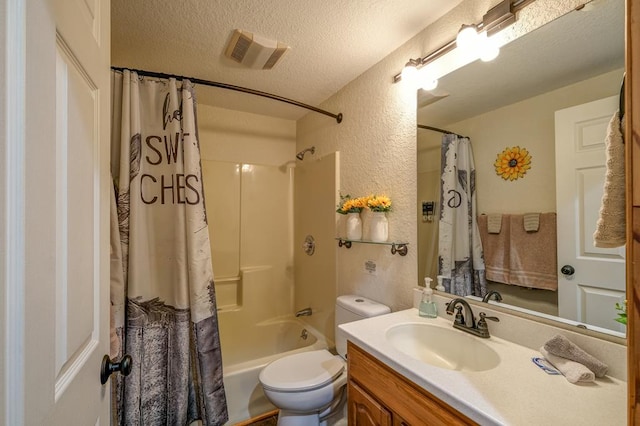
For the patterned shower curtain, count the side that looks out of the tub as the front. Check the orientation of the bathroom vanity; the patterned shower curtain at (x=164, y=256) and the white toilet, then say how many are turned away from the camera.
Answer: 0

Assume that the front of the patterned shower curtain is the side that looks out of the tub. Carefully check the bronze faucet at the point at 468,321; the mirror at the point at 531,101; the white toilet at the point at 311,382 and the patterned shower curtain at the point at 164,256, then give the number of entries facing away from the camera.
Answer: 0

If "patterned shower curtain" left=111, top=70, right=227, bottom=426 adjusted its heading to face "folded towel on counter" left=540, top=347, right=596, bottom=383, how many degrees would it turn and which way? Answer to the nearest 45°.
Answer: approximately 45° to its left

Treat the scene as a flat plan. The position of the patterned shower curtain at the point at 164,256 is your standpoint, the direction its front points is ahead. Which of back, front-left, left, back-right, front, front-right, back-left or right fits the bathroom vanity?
front-left

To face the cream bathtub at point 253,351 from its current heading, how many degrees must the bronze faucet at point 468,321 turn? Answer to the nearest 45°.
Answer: approximately 45° to its right

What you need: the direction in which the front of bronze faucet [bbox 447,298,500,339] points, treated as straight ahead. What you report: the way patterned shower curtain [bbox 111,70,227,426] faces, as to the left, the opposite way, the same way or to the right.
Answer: to the left

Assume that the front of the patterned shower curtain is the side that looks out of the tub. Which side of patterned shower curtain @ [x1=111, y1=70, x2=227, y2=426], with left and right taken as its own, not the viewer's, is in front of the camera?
front

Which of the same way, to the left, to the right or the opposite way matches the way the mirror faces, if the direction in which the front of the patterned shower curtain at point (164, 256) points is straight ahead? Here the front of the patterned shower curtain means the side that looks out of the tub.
to the right

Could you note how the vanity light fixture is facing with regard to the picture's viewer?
facing the viewer and to the left of the viewer

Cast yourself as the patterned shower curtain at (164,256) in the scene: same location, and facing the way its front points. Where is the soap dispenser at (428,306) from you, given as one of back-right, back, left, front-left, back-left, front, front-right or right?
front-left

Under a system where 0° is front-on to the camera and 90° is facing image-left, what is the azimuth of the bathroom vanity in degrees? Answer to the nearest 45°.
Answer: approximately 45°

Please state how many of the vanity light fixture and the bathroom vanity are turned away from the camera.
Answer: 0

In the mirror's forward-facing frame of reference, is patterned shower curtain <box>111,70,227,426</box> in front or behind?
in front

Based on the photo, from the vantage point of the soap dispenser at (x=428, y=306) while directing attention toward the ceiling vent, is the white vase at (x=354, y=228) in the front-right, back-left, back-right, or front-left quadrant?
front-right
